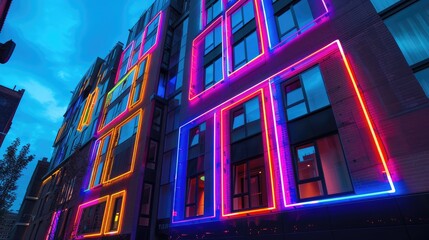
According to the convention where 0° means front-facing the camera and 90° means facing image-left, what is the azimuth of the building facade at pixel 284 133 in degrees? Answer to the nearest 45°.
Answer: approximately 45°

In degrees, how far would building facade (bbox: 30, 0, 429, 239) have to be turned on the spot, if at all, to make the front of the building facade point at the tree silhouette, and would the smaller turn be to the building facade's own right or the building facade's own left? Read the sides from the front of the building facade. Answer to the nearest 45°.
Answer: approximately 45° to the building facade's own right
